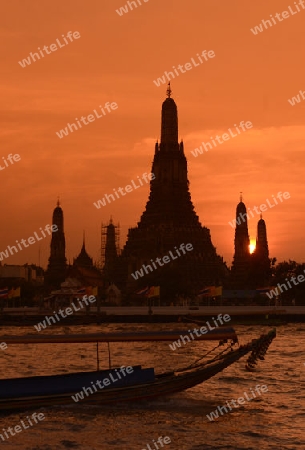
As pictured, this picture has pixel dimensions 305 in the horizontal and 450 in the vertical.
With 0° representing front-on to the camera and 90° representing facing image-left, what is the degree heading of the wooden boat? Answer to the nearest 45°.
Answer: approximately 270°
